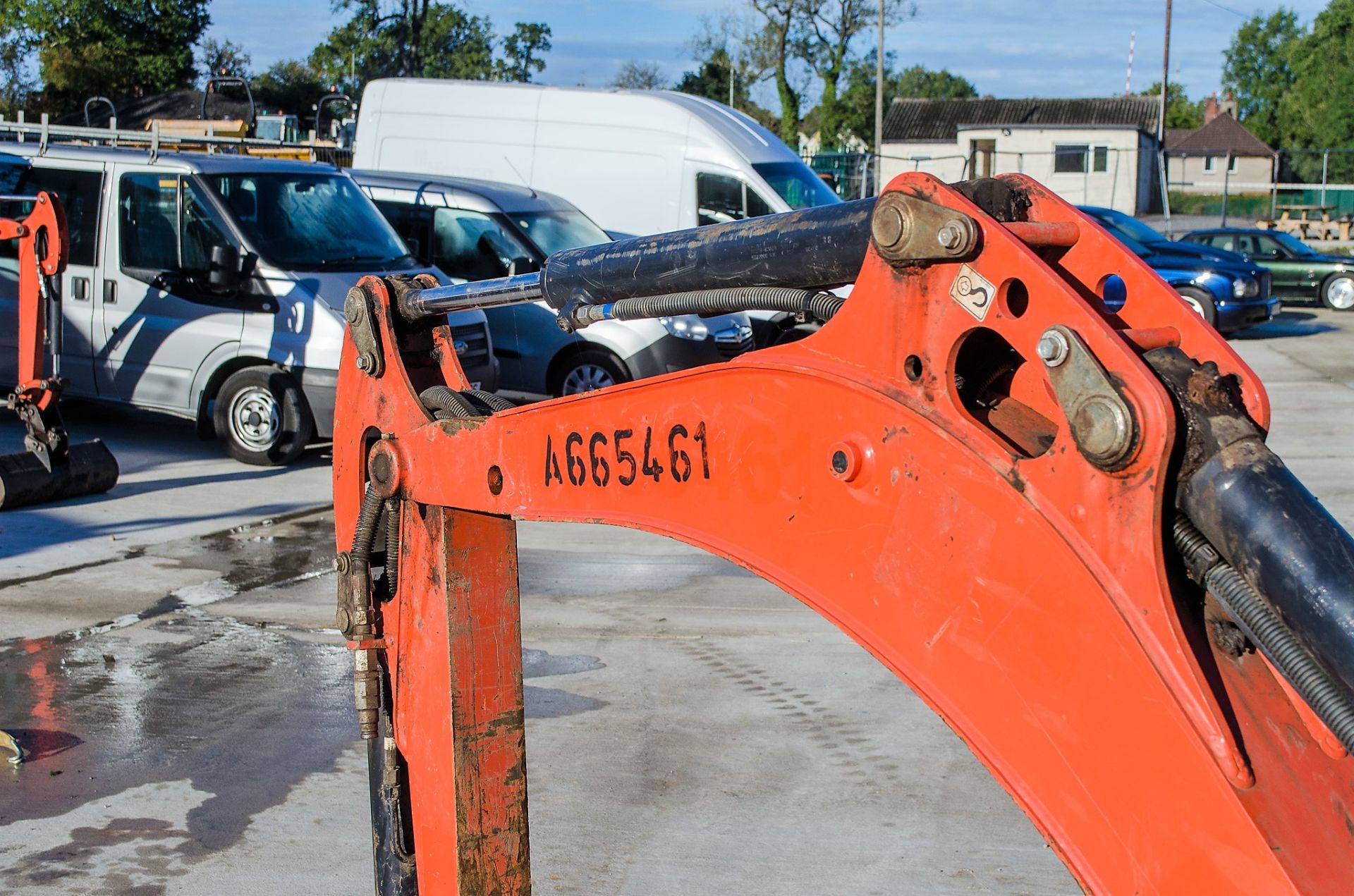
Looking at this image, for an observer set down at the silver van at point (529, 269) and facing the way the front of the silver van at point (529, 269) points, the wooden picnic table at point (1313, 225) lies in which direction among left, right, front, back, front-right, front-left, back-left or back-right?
left

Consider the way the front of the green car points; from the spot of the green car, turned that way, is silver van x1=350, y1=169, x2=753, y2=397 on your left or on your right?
on your right

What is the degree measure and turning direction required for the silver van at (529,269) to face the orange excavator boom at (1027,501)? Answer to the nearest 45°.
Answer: approximately 45° to its right

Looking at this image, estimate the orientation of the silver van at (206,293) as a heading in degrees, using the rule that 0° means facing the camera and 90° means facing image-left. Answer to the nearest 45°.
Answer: approximately 315°

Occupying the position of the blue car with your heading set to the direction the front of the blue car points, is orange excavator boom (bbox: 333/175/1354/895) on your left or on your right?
on your right

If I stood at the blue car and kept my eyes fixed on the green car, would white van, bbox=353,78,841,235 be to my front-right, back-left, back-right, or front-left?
back-left

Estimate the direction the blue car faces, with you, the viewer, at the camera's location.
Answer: facing the viewer and to the right of the viewer

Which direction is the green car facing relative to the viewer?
to the viewer's right

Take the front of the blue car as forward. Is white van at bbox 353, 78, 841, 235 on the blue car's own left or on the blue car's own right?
on the blue car's own right
